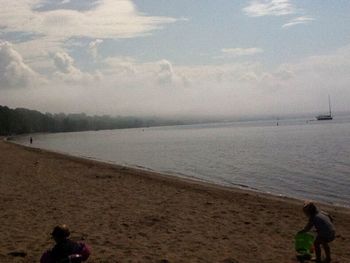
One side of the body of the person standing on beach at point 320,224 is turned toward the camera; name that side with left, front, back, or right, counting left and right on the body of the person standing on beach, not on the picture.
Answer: left

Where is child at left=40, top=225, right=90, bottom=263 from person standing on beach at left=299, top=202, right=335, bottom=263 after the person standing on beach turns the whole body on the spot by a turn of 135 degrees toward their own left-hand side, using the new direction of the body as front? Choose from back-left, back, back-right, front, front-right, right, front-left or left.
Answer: right
